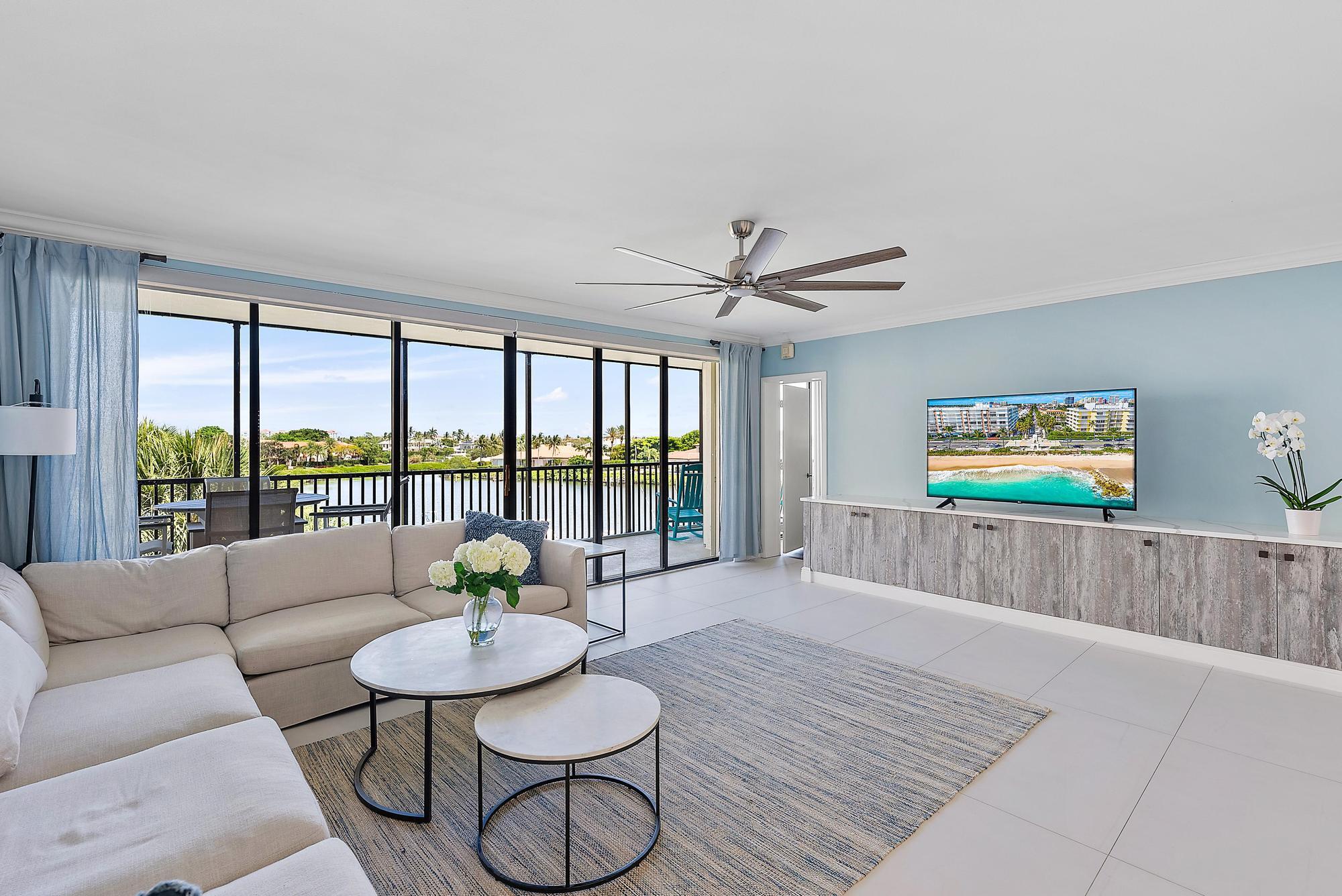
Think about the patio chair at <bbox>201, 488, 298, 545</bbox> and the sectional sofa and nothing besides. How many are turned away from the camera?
1

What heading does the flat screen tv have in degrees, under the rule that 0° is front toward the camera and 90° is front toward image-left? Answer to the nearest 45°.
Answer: approximately 45°

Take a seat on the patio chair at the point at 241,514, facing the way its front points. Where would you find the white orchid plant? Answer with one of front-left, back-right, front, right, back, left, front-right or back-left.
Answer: back-right

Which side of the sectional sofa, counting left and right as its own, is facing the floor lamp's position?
back

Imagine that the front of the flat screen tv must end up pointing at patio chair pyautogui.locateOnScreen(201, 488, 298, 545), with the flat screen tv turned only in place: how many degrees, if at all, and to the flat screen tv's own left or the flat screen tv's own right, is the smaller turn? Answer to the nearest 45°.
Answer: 0° — it already faces it

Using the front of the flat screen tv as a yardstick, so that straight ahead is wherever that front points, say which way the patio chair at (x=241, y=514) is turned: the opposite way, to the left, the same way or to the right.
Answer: to the right

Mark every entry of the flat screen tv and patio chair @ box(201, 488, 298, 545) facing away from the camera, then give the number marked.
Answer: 1

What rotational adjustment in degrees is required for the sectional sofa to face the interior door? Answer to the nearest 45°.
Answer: approximately 90° to its left

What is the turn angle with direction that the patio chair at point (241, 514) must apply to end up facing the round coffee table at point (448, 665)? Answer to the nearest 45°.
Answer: approximately 180°

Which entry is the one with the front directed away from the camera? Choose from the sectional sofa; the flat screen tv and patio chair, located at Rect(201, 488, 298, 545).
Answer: the patio chair

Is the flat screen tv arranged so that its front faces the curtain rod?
yes

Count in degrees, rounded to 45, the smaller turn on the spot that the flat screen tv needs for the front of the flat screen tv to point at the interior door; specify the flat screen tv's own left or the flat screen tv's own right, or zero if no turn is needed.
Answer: approximately 90° to the flat screen tv's own right

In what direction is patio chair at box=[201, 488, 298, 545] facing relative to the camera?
away from the camera

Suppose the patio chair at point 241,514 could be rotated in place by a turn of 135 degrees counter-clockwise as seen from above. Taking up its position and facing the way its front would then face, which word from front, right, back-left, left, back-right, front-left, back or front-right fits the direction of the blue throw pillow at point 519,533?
left
